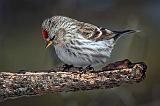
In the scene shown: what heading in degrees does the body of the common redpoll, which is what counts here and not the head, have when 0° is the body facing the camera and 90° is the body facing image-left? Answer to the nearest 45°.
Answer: approximately 90°
